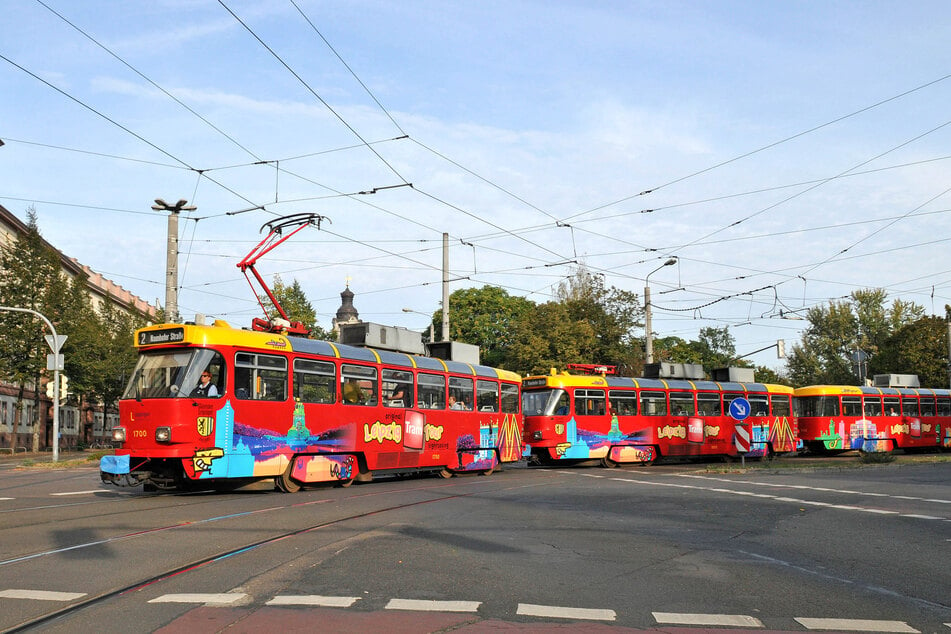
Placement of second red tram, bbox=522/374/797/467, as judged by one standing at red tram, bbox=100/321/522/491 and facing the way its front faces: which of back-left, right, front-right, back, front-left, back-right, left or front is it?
back

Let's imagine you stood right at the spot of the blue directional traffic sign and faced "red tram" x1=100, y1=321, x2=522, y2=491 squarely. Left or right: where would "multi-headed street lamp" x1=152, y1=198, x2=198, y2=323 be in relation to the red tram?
right

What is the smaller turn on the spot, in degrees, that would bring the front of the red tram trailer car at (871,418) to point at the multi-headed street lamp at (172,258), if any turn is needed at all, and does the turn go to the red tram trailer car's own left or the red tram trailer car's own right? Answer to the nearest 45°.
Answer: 0° — it already faces it

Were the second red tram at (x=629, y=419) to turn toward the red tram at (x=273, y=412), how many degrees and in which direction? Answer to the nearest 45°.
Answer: approximately 45° to its left

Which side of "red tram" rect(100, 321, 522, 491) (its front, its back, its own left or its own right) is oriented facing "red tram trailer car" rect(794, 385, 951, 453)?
back
